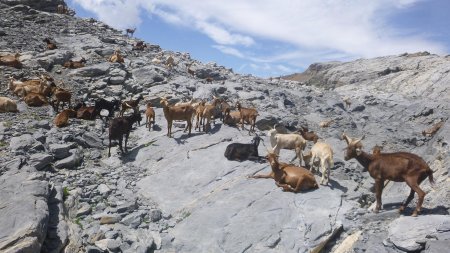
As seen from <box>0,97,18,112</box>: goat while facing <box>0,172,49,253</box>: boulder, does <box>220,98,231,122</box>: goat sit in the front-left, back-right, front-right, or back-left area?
front-left

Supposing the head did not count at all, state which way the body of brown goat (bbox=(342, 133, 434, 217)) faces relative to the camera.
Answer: to the viewer's left

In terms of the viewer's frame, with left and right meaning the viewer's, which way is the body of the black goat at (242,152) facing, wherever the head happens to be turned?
facing to the right of the viewer

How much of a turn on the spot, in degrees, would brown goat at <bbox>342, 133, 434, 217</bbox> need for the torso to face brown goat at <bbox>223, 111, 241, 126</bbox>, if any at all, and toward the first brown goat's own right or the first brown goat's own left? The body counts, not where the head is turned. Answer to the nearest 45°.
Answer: approximately 45° to the first brown goat's own right

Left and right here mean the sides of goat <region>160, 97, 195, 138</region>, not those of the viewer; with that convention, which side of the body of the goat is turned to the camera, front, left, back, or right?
left

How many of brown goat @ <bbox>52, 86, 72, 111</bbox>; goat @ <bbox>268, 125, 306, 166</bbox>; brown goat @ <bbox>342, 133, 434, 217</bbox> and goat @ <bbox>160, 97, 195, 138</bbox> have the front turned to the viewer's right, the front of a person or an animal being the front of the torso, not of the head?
0

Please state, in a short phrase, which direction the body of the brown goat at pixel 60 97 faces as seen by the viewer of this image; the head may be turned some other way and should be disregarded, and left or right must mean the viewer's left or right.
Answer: facing the viewer and to the left of the viewer

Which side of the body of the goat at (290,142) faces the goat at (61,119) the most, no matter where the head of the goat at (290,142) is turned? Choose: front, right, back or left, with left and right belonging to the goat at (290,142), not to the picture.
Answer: front

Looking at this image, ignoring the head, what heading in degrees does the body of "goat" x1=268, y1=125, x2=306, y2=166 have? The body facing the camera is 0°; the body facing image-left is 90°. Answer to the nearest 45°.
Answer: approximately 90°

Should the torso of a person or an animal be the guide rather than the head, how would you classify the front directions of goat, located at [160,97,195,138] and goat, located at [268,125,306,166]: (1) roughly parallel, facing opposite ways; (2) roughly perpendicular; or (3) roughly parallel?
roughly parallel

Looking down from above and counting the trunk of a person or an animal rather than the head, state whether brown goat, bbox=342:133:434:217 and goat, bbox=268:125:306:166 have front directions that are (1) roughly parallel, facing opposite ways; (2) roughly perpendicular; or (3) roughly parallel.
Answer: roughly parallel

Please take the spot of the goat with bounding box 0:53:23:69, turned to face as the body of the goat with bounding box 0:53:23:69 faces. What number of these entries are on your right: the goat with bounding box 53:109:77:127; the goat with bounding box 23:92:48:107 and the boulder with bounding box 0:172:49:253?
3

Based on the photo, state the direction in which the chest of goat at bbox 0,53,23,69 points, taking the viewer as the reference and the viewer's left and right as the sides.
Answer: facing to the right of the viewer

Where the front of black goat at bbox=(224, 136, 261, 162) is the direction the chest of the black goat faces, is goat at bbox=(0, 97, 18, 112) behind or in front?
behind
